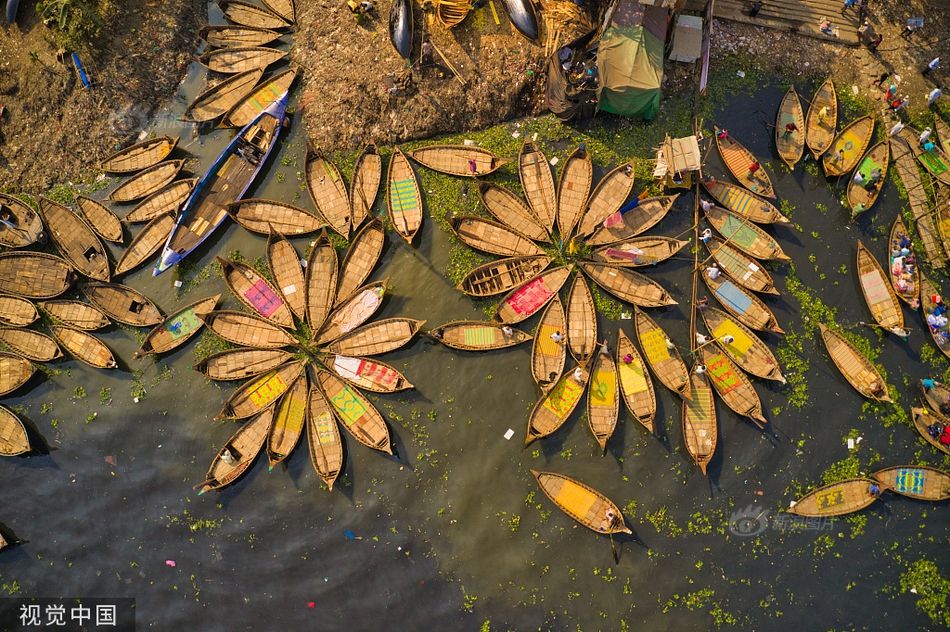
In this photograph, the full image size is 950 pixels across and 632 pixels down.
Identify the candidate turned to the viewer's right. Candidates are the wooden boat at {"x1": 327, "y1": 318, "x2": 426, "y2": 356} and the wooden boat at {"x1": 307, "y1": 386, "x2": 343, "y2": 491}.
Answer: the wooden boat at {"x1": 327, "y1": 318, "x2": 426, "y2": 356}
